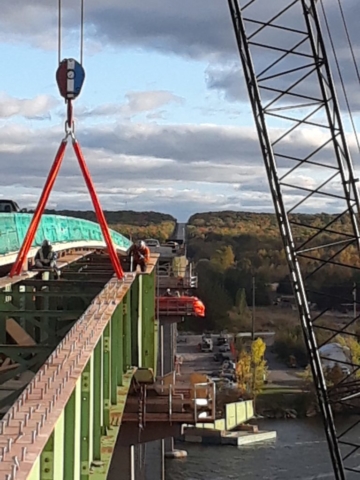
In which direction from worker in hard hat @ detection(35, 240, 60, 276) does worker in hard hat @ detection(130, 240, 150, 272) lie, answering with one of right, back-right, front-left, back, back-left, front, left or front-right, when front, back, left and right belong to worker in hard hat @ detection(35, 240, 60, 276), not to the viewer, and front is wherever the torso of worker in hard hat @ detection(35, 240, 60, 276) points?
left

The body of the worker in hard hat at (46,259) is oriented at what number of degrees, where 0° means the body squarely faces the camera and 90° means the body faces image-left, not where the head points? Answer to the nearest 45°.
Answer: approximately 0°
